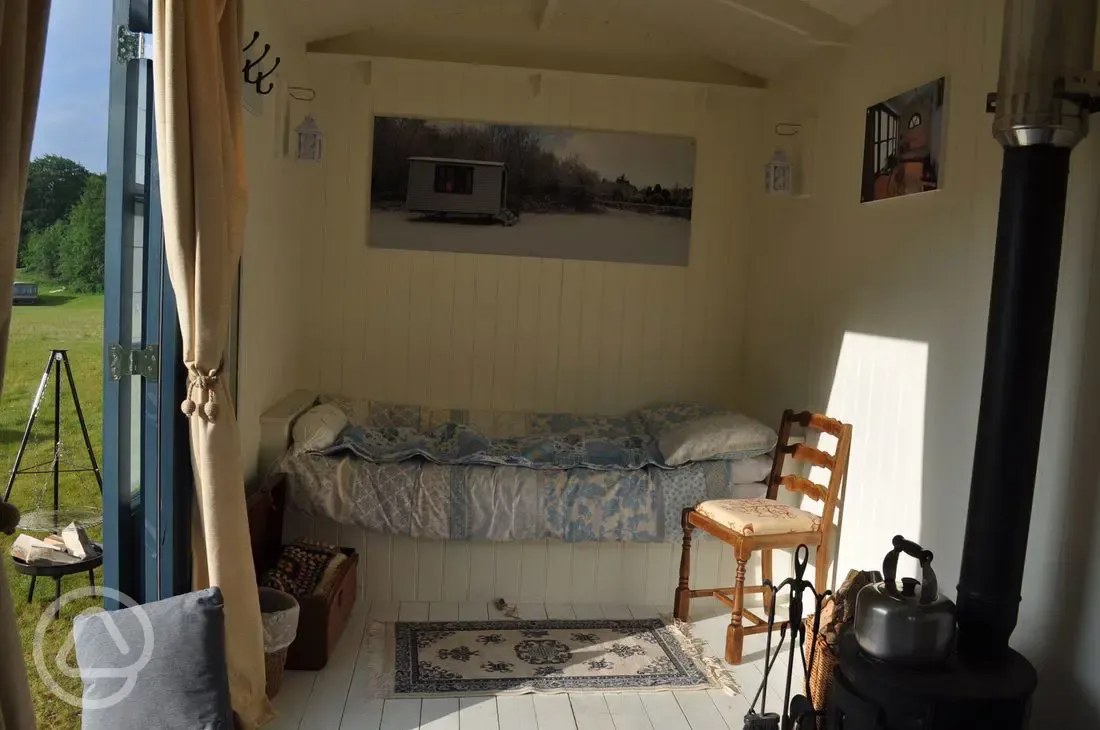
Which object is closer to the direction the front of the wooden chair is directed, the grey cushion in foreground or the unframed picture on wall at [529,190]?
the grey cushion in foreground

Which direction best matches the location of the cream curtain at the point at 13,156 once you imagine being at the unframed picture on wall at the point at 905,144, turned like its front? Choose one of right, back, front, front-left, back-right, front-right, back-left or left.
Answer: front

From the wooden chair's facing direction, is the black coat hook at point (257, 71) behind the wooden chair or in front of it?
in front

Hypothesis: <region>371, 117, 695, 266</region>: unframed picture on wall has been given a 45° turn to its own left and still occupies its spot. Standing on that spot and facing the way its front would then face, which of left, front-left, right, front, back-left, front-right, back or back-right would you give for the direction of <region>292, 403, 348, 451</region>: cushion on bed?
right

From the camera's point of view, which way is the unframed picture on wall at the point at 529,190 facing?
toward the camera

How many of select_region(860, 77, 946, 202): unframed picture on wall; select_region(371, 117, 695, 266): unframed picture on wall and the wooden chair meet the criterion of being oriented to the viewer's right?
0

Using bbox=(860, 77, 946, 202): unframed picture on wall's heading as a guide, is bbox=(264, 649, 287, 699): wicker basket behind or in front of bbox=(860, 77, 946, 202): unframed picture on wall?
in front

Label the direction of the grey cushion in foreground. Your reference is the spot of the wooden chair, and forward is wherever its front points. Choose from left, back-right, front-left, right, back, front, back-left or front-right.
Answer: front

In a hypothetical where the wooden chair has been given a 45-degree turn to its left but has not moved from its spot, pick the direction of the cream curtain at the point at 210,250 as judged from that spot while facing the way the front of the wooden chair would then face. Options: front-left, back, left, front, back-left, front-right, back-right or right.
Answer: front-right

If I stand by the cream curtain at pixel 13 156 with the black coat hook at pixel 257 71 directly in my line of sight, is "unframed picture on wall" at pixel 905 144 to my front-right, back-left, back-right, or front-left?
front-right

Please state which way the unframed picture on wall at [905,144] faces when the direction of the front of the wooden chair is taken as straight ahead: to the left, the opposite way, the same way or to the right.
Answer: the same way

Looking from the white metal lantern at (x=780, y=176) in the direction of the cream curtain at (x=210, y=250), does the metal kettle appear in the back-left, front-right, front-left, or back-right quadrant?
front-left

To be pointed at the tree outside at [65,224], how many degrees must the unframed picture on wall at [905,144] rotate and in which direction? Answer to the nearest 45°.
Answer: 0° — it already faces it

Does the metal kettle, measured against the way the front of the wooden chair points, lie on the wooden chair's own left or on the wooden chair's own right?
on the wooden chair's own left

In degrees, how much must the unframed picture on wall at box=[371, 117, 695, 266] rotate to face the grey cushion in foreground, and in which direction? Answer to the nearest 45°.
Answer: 0° — it already faces it

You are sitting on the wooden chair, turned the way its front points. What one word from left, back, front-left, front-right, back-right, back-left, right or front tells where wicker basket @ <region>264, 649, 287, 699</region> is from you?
front

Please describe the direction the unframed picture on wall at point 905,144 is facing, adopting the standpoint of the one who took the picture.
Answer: facing the viewer and to the left of the viewer

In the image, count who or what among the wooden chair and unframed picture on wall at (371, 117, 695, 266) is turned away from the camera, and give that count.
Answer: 0

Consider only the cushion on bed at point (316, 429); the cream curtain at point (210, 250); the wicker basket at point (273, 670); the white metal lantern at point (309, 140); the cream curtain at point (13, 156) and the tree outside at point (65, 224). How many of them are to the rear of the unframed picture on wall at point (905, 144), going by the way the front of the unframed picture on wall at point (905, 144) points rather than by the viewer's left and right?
0
